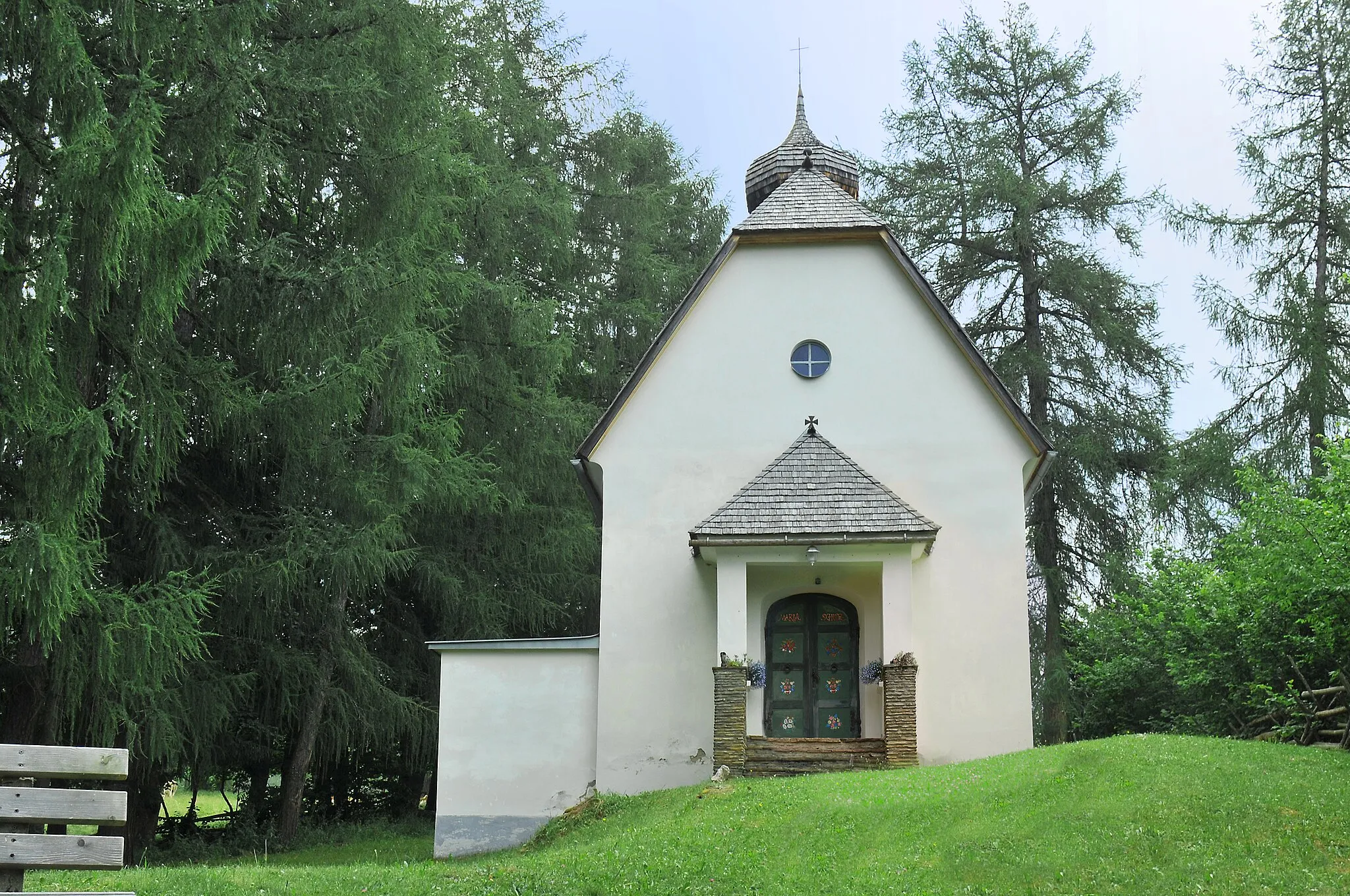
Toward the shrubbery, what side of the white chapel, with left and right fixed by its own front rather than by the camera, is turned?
left

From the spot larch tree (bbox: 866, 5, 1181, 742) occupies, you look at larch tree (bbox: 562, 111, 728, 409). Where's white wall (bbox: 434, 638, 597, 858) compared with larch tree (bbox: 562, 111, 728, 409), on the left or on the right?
left

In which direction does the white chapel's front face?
toward the camera
